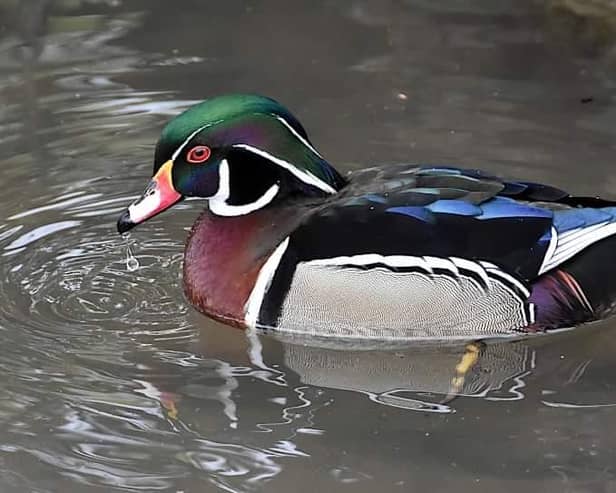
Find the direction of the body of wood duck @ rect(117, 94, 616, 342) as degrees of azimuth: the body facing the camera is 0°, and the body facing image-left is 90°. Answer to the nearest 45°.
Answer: approximately 90°
